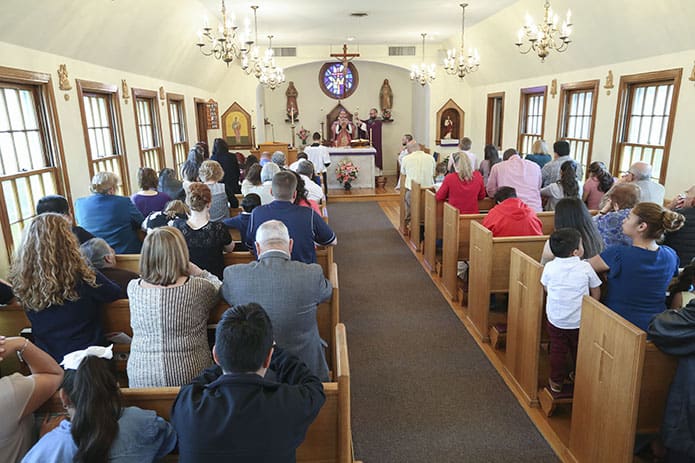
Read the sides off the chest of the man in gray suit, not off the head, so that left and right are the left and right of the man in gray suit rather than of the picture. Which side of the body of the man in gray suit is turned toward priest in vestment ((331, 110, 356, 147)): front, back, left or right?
front

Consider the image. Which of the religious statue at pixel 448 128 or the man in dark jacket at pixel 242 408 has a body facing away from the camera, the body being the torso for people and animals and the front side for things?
the man in dark jacket

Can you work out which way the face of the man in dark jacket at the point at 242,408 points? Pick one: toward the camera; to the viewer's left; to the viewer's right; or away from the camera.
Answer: away from the camera

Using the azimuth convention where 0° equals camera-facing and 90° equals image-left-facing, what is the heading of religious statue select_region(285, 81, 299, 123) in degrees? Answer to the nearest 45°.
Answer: approximately 0°

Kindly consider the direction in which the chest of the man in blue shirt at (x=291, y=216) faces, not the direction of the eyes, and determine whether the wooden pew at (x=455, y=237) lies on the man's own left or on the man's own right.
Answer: on the man's own right

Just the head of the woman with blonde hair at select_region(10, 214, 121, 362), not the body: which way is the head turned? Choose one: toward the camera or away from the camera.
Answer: away from the camera

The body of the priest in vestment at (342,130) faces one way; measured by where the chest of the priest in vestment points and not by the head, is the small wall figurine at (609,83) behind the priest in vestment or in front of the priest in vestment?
in front

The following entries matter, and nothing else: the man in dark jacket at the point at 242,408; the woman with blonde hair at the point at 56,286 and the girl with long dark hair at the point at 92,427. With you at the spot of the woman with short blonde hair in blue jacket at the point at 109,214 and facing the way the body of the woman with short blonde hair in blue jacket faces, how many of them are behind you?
3

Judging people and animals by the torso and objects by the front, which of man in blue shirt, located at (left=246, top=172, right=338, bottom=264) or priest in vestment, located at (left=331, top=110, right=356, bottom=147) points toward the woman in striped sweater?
the priest in vestment

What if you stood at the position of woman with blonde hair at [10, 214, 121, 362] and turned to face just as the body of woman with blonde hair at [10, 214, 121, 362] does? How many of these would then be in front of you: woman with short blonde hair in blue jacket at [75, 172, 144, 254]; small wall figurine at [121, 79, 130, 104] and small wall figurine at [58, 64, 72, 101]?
3

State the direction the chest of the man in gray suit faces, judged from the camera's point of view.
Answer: away from the camera

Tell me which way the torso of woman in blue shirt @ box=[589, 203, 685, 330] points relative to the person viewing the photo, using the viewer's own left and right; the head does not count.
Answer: facing away from the viewer and to the left of the viewer

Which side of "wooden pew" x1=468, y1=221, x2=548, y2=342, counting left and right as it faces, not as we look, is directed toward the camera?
back

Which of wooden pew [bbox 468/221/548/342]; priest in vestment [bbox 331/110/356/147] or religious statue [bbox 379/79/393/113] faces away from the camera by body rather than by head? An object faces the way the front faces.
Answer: the wooden pew

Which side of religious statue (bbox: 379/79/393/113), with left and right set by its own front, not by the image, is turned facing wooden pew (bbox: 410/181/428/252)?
front
